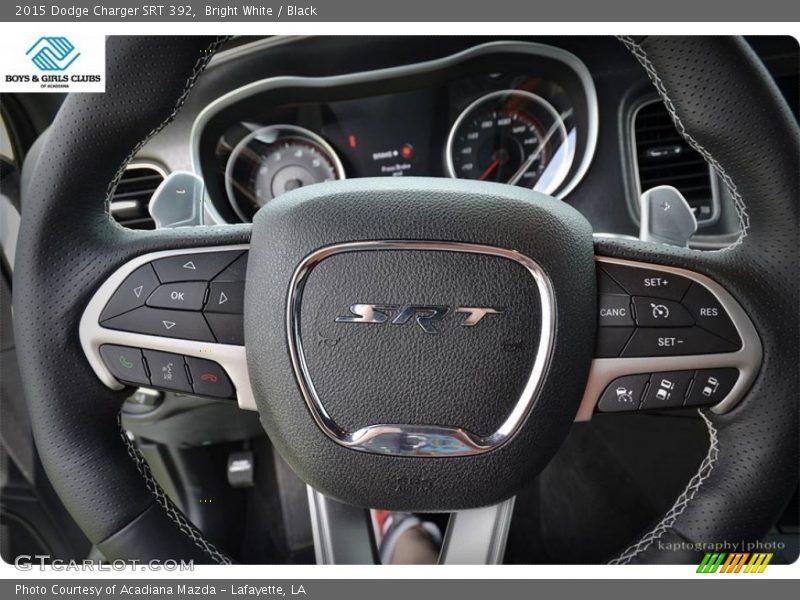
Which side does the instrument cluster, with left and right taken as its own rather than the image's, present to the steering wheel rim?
front

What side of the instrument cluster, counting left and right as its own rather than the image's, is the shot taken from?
front
